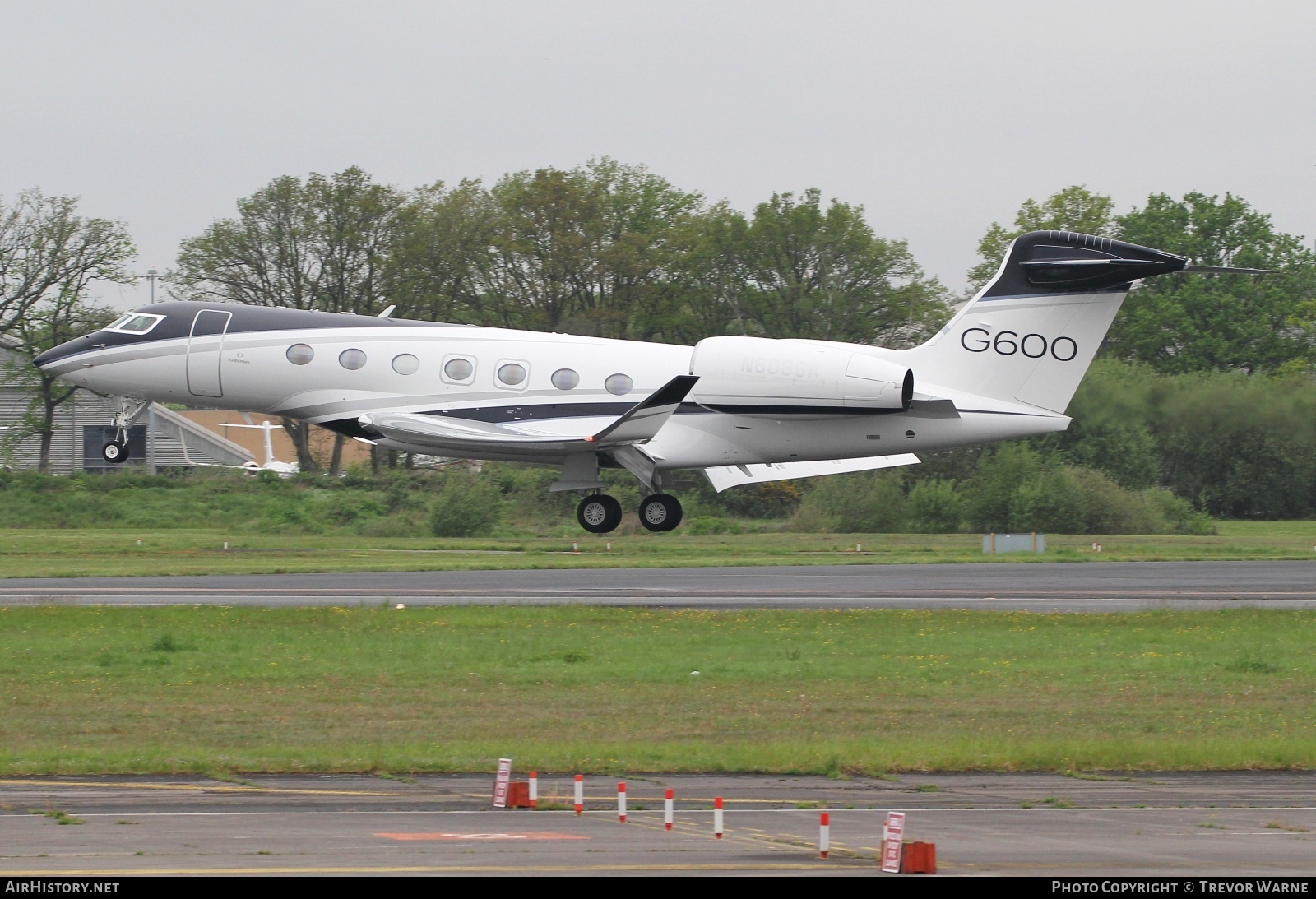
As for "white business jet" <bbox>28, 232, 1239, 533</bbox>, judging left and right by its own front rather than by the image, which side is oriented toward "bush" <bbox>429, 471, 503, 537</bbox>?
right

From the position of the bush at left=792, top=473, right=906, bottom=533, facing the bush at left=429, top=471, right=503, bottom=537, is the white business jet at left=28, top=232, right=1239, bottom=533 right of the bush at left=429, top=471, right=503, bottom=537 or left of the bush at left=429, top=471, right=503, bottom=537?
left

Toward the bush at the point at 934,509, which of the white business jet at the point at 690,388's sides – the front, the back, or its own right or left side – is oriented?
right

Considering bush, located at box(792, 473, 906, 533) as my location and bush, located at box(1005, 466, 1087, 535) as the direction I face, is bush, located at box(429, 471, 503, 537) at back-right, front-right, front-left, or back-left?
back-right

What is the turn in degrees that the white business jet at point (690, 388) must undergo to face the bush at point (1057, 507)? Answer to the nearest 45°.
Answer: approximately 135° to its right

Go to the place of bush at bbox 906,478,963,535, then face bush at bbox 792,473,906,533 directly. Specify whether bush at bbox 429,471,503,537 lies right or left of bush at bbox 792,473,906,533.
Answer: left

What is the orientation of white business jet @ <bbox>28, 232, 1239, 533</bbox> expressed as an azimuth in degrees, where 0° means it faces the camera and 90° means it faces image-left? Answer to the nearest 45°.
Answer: approximately 90°
